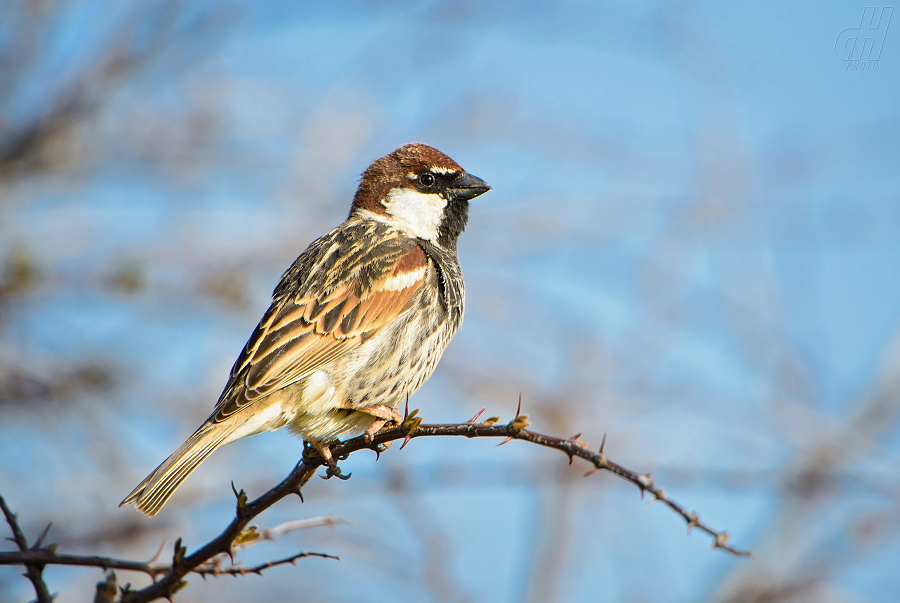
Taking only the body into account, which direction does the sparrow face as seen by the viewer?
to the viewer's right
